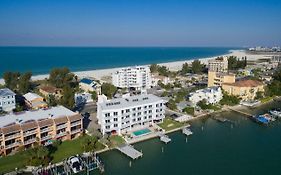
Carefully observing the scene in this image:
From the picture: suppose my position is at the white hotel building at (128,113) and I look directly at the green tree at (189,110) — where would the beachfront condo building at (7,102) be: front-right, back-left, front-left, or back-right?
back-left

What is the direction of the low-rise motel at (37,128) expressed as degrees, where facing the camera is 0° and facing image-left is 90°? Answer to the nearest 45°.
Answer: approximately 315°

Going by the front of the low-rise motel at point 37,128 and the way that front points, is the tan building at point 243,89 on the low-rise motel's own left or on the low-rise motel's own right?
on the low-rise motel's own left

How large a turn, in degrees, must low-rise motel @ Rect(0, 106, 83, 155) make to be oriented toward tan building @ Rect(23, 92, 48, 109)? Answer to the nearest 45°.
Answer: approximately 135° to its left
